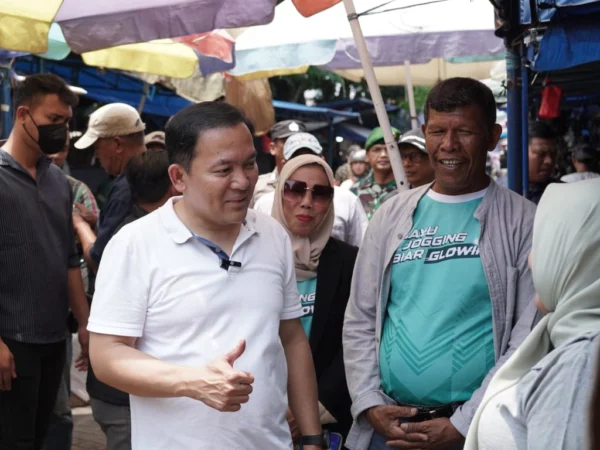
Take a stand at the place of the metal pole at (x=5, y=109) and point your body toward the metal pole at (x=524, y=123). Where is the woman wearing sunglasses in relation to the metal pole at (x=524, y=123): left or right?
right

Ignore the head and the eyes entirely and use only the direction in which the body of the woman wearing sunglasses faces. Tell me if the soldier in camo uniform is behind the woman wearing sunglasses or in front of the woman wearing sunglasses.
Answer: behind

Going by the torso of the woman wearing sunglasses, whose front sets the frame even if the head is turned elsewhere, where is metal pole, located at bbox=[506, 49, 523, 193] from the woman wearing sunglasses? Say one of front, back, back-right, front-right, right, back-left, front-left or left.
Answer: back-left

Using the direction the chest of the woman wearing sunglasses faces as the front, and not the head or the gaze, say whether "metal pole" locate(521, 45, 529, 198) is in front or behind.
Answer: behind

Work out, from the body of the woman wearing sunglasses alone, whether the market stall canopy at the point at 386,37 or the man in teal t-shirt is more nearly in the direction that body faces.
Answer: the man in teal t-shirt

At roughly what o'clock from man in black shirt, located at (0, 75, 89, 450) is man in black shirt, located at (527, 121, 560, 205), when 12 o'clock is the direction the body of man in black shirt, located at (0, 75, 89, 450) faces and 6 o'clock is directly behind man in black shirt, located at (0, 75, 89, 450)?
man in black shirt, located at (527, 121, 560, 205) is roughly at 10 o'clock from man in black shirt, located at (0, 75, 89, 450).

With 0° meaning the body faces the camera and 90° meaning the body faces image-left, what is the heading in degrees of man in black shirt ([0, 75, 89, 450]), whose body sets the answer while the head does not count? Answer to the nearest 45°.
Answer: approximately 315°

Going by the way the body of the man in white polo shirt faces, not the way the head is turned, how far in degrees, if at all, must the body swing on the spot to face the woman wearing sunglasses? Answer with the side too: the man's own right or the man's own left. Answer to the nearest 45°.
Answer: approximately 90° to the man's own left

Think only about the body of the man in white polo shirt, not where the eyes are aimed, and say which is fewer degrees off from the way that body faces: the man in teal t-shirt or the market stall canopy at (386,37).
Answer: the man in teal t-shirt

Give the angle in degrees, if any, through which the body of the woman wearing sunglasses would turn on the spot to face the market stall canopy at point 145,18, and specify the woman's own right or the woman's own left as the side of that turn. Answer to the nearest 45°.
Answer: approximately 135° to the woman's own right

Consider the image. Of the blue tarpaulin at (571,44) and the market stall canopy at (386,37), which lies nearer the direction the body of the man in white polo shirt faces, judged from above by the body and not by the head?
the blue tarpaulin

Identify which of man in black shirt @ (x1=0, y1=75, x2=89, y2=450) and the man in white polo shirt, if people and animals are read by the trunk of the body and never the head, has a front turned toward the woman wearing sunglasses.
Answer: the man in black shirt
